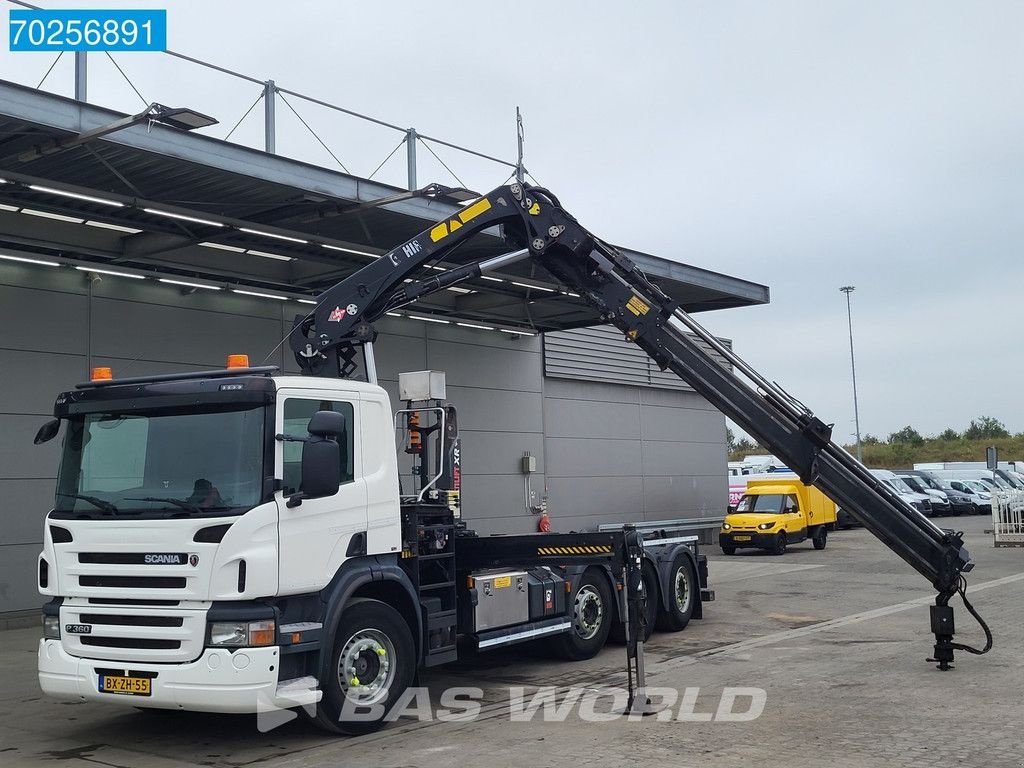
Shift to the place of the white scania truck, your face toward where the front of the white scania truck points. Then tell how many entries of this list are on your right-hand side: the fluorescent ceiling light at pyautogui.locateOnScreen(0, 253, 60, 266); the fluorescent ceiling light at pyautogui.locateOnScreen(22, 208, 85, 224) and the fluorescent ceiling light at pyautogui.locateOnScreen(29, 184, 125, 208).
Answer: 3

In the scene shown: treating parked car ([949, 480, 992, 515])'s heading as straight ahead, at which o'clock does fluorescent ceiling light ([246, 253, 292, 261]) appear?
The fluorescent ceiling light is roughly at 2 o'clock from the parked car.

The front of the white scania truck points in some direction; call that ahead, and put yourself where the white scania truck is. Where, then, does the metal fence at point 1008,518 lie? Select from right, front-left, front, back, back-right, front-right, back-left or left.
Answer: back

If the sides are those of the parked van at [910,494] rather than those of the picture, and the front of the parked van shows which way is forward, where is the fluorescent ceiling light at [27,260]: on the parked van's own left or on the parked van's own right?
on the parked van's own right

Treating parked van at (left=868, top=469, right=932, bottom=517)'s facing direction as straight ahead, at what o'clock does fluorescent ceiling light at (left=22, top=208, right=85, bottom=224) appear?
The fluorescent ceiling light is roughly at 2 o'clock from the parked van.
